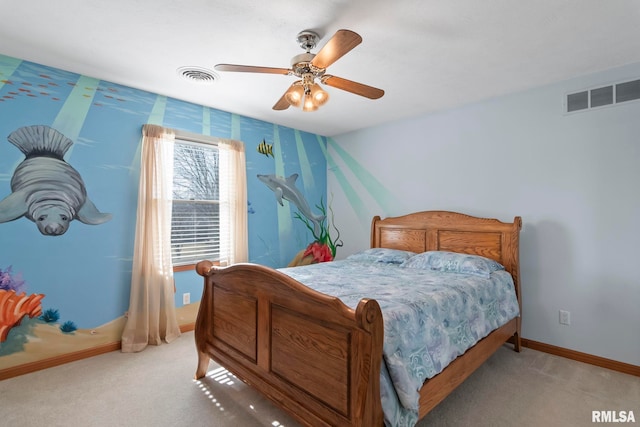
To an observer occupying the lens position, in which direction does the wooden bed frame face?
facing the viewer and to the left of the viewer

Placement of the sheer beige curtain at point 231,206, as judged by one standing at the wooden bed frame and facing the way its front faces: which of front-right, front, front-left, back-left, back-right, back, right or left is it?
right

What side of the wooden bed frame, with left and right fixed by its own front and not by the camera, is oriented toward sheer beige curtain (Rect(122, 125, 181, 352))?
right

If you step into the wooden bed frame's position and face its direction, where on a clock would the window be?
The window is roughly at 3 o'clock from the wooden bed frame.
